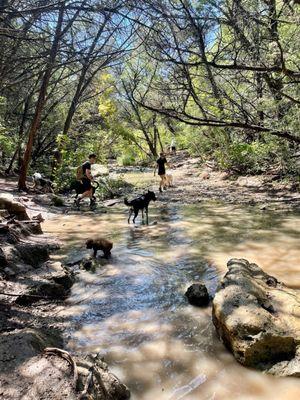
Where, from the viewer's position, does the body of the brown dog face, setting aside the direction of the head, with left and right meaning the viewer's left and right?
facing to the left of the viewer

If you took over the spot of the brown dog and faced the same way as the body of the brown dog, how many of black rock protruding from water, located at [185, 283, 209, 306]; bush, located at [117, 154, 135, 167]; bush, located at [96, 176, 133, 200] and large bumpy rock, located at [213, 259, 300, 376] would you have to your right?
2

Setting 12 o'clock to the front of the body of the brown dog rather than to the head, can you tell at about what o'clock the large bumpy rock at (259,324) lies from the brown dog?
The large bumpy rock is roughly at 8 o'clock from the brown dog.

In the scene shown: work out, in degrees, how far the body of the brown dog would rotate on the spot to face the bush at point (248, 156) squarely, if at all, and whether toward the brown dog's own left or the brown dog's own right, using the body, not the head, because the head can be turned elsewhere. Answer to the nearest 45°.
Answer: approximately 135° to the brown dog's own right

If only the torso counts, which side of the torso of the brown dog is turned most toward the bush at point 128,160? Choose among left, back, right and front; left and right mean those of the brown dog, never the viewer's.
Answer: right

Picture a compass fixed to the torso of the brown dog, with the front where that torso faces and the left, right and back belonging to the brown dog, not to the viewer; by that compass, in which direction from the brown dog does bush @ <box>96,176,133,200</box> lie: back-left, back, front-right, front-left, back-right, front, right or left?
right

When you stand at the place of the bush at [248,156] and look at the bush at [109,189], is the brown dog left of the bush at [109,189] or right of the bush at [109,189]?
left
